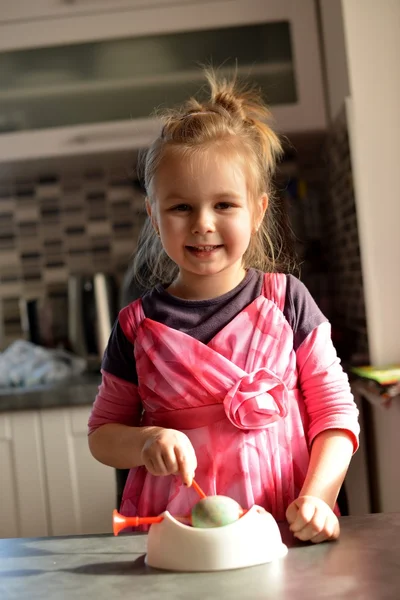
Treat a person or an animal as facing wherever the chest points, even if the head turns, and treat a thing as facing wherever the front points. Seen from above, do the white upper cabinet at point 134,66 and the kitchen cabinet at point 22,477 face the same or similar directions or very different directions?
same or similar directions

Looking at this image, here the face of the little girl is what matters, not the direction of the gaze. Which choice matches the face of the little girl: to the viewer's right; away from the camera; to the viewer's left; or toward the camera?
toward the camera

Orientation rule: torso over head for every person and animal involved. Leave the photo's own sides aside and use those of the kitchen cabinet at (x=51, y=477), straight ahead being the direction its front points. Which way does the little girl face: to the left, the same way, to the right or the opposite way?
the same way

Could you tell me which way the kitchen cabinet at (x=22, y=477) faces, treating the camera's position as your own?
facing the viewer

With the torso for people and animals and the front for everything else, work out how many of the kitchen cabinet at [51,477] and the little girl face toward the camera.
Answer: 2

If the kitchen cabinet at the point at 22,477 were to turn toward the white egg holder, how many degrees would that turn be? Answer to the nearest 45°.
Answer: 0° — it already faces it

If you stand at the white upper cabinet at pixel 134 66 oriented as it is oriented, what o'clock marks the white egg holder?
The white egg holder is roughly at 12 o'clock from the white upper cabinet.

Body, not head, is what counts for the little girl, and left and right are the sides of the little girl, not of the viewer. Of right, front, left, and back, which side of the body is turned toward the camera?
front

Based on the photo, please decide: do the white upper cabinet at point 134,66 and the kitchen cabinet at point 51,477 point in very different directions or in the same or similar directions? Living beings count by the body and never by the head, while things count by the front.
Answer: same or similar directions

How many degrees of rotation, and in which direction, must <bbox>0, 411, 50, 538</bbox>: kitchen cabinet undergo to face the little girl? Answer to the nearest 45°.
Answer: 0° — it already faces them

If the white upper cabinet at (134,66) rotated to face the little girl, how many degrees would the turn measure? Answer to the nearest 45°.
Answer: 0° — it already faces them

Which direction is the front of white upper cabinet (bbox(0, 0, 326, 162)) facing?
toward the camera

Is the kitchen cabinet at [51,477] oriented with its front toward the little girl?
yes
